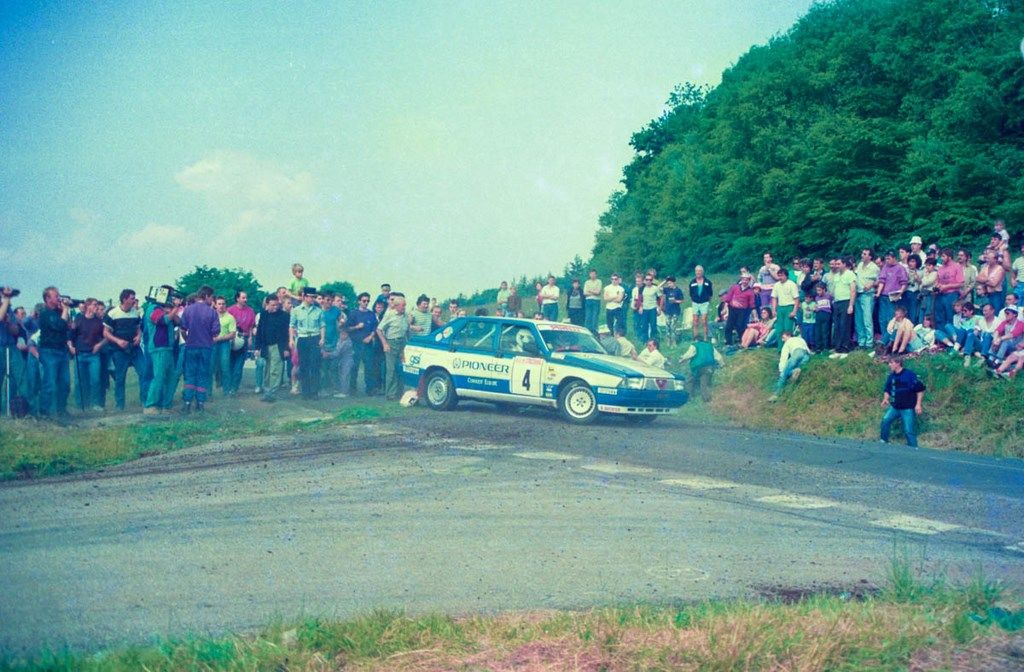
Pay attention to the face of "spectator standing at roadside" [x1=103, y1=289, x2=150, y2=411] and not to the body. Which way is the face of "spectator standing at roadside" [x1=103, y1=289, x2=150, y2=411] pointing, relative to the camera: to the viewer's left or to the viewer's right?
to the viewer's right

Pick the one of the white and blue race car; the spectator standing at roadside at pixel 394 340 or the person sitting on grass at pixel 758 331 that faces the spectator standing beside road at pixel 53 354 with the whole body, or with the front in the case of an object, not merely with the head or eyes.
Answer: the person sitting on grass

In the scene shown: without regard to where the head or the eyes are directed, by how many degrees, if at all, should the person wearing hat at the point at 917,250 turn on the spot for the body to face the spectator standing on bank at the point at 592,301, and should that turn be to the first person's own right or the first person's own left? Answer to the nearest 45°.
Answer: approximately 90° to the first person's own right

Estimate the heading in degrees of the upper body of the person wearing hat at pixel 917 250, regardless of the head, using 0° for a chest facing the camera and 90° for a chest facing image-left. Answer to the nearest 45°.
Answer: approximately 45°

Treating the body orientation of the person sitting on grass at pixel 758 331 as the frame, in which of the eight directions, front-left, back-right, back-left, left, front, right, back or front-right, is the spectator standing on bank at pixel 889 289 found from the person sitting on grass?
left

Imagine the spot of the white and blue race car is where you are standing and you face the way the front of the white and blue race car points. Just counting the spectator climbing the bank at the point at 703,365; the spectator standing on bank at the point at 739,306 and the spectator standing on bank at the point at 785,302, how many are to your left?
3

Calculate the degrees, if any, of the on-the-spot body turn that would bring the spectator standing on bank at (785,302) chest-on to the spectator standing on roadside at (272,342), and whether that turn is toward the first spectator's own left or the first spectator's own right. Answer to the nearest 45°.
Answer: approximately 45° to the first spectator's own right

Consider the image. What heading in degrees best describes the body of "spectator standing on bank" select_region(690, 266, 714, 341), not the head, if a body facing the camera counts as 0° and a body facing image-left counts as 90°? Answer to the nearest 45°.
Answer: approximately 0°

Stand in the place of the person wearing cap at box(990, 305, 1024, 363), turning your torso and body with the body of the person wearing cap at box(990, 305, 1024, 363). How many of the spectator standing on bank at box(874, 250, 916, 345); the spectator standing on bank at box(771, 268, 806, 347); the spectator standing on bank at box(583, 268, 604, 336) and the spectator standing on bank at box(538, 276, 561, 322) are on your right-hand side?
4

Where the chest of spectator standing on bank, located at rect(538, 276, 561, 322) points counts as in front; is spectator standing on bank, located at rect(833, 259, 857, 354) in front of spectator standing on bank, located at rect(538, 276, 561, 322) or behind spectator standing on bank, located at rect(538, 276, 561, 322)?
in front

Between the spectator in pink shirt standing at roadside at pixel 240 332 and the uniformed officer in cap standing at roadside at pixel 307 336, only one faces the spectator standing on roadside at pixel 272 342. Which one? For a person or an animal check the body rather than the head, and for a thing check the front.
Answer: the spectator in pink shirt standing at roadside at pixel 240 332
